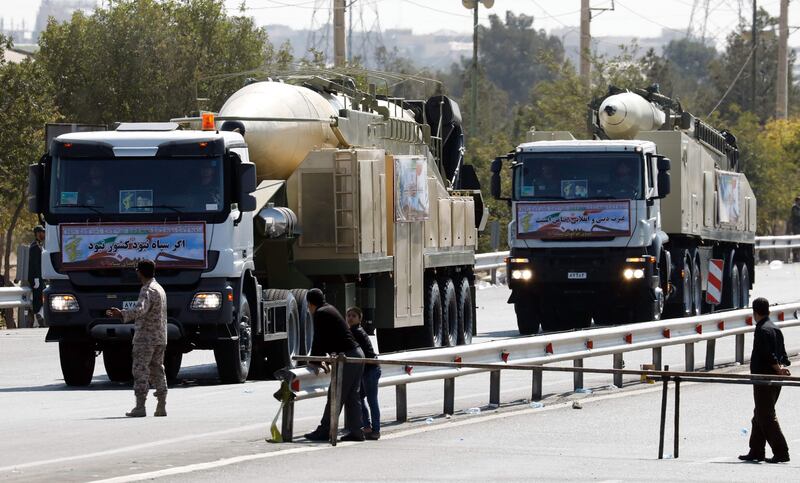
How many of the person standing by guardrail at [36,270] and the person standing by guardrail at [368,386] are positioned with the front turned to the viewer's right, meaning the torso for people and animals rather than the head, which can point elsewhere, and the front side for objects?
1

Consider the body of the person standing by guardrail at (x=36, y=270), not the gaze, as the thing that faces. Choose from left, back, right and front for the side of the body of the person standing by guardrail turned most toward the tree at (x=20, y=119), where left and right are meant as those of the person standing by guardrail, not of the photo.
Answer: left

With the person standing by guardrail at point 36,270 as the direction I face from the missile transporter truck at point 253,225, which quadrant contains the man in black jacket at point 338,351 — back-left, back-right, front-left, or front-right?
back-left

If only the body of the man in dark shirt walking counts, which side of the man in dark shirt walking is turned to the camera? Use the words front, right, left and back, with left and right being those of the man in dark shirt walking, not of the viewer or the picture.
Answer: left

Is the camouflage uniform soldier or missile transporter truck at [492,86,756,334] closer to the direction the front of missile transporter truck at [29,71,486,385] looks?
the camouflage uniform soldier

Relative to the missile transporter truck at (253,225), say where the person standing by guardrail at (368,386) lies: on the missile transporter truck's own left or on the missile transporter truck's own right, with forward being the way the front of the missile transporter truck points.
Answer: on the missile transporter truck's own left

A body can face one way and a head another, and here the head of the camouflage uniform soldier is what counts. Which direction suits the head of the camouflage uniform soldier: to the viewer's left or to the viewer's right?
to the viewer's left

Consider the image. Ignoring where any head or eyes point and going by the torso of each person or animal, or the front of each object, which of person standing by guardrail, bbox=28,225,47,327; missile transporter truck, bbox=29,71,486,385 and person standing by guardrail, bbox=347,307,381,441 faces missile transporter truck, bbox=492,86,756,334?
person standing by guardrail, bbox=28,225,47,327

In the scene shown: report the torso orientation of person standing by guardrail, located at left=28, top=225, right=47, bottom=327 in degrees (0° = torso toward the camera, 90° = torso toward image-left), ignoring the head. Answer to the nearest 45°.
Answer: approximately 270°

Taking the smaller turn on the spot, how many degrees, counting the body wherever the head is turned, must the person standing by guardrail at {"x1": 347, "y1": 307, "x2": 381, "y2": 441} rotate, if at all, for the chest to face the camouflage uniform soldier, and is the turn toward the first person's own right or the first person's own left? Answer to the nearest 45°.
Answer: approximately 45° to the first person's own right

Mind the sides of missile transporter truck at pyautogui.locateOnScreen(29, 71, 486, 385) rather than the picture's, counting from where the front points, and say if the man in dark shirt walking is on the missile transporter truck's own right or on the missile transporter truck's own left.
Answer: on the missile transporter truck's own left
